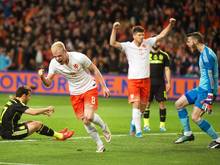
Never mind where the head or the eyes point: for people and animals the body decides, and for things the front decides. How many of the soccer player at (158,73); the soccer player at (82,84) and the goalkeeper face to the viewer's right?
0

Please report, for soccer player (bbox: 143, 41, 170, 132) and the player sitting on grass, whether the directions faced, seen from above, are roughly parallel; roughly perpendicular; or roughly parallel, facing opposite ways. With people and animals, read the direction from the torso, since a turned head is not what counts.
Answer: roughly perpendicular

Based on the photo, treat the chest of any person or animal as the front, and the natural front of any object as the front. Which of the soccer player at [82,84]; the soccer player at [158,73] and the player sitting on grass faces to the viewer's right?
the player sitting on grass

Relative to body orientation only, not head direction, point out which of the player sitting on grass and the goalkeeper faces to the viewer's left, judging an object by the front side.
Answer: the goalkeeper

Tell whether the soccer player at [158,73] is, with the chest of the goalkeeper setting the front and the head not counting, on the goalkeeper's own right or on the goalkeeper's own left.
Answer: on the goalkeeper's own right

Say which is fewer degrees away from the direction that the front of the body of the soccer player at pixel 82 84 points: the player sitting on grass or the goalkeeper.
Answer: the player sitting on grass

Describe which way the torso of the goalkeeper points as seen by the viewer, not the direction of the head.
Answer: to the viewer's left

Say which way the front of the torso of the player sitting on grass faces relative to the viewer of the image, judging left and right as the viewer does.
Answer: facing to the right of the viewer

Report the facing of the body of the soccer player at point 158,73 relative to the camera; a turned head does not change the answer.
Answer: toward the camera

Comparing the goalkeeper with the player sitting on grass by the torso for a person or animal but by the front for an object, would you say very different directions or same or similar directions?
very different directions

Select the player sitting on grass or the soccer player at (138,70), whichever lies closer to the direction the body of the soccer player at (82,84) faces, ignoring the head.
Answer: the player sitting on grass

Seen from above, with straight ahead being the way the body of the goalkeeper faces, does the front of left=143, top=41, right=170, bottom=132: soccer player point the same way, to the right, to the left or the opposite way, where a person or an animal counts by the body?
to the left

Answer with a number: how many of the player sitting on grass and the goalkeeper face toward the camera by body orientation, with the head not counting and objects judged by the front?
0

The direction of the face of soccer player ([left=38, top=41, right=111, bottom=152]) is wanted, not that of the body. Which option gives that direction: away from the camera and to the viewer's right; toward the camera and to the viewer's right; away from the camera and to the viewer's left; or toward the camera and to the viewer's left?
toward the camera and to the viewer's left
